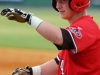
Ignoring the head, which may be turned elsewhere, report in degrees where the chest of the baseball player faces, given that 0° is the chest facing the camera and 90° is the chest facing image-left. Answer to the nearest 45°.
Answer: approximately 90°
